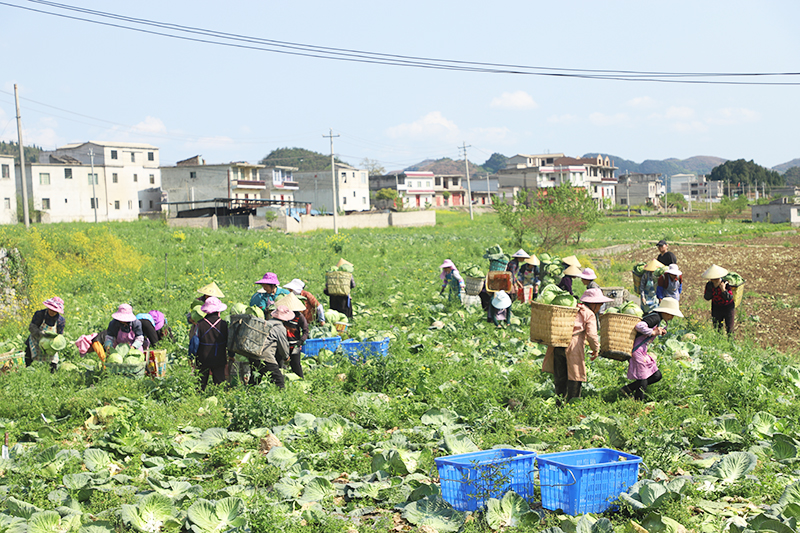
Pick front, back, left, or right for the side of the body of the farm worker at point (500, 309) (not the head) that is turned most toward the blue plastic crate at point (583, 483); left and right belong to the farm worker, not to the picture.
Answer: front

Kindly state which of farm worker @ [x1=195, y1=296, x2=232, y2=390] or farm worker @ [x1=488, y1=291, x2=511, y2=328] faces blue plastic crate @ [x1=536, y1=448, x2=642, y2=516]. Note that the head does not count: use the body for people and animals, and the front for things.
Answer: farm worker @ [x1=488, y1=291, x2=511, y2=328]

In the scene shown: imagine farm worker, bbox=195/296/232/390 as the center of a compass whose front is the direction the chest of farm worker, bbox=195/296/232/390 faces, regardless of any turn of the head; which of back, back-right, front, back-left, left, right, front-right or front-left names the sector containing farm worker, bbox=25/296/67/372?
front-left

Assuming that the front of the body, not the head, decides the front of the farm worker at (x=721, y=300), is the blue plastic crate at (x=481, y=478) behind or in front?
in front

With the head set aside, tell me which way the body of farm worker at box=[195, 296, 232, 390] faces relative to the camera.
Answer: away from the camera

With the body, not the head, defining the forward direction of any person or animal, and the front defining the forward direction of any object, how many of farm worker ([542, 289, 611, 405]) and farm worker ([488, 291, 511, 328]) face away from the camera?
0

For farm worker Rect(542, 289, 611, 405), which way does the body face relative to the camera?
to the viewer's right

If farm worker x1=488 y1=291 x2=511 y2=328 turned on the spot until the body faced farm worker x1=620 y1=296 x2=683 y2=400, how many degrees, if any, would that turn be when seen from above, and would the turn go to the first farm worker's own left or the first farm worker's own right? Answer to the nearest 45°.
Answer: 0° — they already face them

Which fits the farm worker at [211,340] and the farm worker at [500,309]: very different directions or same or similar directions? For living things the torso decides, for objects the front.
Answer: very different directions

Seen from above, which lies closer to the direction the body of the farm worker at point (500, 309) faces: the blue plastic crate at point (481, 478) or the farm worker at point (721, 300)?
the blue plastic crate

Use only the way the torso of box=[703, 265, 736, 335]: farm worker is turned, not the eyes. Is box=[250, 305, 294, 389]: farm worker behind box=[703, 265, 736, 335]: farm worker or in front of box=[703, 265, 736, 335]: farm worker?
in front

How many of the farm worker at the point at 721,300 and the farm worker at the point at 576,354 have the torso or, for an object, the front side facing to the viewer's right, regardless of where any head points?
1
